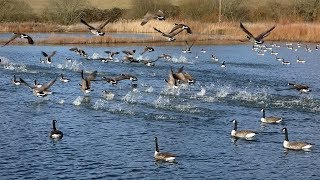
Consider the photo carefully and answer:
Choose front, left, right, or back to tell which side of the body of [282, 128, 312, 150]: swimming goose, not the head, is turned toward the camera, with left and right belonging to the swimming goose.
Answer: left

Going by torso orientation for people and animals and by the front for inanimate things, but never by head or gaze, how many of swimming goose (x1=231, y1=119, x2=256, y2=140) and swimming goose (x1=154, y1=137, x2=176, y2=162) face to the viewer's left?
2

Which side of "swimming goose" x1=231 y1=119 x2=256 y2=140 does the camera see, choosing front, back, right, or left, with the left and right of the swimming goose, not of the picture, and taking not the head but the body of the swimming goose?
left

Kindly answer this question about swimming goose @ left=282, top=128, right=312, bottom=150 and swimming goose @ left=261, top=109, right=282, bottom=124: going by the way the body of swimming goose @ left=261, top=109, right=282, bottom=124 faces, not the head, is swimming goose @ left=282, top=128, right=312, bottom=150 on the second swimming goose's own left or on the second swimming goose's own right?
on the second swimming goose's own left

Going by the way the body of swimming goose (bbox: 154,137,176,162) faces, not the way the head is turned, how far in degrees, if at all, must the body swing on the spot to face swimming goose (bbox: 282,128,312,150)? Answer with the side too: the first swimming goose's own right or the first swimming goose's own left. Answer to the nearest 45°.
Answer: approximately 180°

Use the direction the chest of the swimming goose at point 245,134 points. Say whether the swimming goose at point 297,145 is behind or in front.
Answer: behind

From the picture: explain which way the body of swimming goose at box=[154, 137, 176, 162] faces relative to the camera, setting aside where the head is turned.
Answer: to the viewer's left

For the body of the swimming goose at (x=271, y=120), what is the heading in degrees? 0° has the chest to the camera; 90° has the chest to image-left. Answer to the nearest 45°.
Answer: approximately 90°

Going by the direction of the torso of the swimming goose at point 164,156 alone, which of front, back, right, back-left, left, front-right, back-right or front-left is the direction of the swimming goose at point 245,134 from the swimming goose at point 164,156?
back-right
